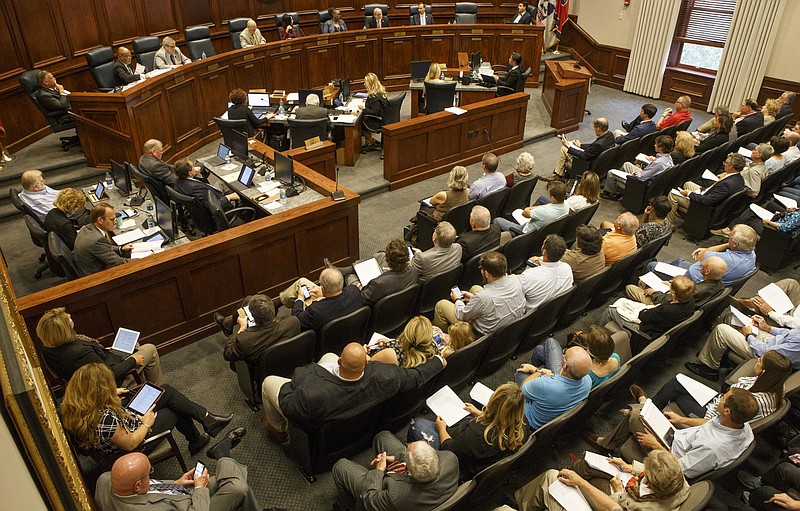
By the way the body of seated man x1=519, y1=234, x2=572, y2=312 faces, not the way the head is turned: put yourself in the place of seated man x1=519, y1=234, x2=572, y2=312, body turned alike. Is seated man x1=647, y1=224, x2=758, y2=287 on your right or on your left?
on your right

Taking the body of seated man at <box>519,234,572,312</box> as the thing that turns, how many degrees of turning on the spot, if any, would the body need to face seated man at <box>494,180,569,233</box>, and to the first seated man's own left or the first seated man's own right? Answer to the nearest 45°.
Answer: approximately 45° to the first seated man's own right

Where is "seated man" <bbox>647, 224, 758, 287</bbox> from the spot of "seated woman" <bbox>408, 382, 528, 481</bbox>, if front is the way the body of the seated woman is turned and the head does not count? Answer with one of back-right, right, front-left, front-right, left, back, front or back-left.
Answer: right

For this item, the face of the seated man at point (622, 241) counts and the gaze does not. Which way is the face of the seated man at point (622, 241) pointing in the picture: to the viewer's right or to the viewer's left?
to the viewer's left

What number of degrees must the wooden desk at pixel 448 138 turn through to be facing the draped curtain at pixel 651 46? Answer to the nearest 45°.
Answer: approximately 90° to its left

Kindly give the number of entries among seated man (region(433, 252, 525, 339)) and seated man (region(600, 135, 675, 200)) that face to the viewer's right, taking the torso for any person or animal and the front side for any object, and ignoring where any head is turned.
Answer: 0

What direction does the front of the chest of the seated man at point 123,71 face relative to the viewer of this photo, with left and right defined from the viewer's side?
facing the viewer and to the right of the viewer

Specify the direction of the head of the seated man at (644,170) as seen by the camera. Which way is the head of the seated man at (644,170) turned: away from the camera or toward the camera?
away from the camera

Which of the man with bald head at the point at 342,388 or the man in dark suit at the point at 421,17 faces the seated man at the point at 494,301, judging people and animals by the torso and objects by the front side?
the man in dark suit

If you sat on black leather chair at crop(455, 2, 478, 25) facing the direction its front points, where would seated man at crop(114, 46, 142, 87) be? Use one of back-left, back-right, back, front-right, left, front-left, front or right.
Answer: front-right

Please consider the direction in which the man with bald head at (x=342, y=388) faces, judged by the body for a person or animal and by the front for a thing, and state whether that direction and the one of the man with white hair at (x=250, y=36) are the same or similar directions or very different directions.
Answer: very different directions

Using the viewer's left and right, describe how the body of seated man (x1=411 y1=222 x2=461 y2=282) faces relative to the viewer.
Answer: facing away from the viewer and to the left of the viewer

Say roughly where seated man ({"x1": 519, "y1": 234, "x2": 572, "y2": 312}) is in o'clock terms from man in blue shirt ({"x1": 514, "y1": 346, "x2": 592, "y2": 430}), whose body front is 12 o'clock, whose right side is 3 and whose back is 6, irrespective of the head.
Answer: The seated man is roughly at 1 o'clock from the man in blue shirt.

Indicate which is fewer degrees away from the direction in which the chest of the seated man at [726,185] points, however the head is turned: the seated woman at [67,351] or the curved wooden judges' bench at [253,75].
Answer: the curved wooden judges' bench

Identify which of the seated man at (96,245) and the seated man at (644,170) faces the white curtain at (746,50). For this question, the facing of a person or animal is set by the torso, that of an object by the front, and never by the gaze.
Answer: the seated man at (96,245)

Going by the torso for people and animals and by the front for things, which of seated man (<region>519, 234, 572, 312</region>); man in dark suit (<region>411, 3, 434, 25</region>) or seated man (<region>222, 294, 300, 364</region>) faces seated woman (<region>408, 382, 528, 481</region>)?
the man in dark suit

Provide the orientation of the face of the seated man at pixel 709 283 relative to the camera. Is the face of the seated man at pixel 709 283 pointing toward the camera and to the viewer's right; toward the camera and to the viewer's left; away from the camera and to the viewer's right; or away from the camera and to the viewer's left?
away from the camera and to the viewer's left

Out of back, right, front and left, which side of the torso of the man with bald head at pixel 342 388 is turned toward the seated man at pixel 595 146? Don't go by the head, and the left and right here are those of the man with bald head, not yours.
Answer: right

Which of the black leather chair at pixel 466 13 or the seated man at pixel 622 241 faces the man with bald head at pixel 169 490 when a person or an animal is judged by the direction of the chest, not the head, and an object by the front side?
the black leather chair

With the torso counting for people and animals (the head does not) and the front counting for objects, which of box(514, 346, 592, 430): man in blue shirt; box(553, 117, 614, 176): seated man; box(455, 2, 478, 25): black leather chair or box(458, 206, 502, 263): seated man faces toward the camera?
the black leather chair

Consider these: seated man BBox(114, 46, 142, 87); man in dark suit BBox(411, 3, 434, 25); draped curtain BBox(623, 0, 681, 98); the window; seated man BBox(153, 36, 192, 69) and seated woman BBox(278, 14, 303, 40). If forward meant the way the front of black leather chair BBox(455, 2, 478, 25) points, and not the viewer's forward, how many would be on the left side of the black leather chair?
2
